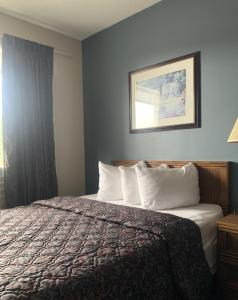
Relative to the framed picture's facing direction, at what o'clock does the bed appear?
The bed is roughly at 11 o'clock from the framed picture.

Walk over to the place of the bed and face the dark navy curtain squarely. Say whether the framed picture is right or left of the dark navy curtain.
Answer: right

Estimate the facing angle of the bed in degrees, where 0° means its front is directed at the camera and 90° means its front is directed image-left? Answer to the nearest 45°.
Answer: approximately 45°
